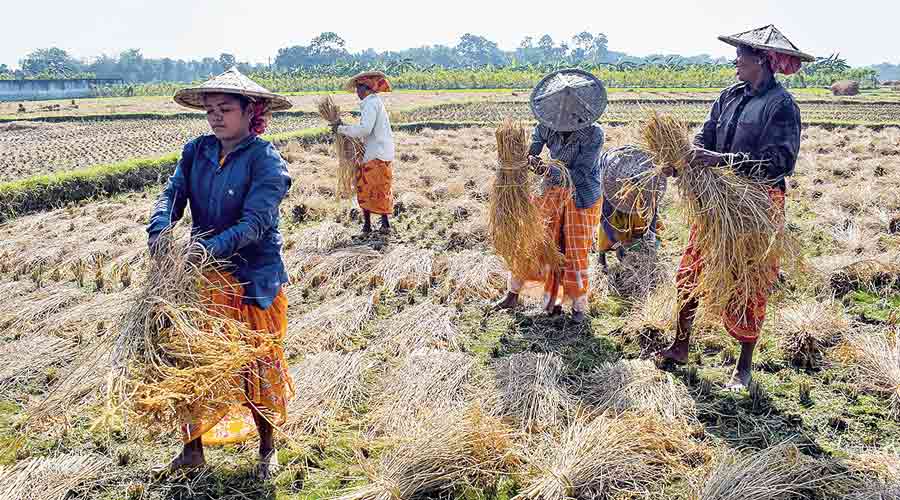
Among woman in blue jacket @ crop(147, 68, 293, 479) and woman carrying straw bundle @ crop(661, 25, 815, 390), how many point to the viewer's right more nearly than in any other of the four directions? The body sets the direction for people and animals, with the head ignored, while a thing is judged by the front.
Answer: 0

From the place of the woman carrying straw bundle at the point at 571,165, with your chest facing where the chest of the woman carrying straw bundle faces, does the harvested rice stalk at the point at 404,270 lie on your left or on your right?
on your right

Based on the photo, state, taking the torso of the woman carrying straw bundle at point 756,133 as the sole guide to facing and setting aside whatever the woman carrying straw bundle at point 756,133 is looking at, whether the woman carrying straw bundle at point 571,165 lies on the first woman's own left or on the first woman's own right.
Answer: on the first woman's own right

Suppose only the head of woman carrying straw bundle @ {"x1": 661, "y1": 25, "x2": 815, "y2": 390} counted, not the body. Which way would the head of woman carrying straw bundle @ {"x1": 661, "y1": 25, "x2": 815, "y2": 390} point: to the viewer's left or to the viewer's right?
to the viewer's left

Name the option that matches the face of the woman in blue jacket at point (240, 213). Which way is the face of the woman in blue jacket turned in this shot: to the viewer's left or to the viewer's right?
to the viewer's left

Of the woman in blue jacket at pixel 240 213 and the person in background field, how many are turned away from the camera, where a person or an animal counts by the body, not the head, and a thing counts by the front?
0

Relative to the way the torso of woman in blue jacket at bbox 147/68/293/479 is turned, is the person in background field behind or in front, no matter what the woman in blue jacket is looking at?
behind

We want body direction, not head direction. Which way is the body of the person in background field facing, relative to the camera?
to the viewer's left

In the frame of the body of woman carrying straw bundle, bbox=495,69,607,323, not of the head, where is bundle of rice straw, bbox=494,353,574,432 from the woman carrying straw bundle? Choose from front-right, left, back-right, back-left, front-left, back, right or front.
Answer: front-left
